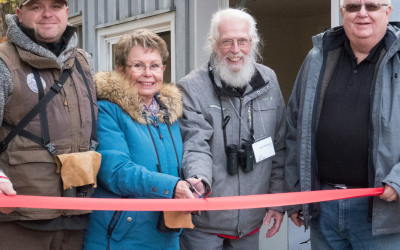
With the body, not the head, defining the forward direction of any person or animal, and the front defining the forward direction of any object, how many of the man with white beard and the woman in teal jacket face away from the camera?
0

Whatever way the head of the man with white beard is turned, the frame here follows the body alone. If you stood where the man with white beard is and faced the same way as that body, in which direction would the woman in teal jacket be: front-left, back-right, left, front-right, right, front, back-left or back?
front-right

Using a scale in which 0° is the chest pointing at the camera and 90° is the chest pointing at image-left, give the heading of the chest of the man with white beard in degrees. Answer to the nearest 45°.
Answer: approximately 0°

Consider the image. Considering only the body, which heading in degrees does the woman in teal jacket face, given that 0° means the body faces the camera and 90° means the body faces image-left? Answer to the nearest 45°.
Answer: approximately 315°

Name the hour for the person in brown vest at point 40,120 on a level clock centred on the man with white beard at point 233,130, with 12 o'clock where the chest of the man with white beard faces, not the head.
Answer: The person in brown vest is roughly at 2 o'clock from the man with white beard.

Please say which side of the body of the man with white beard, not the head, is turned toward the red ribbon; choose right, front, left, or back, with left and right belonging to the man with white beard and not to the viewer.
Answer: front
